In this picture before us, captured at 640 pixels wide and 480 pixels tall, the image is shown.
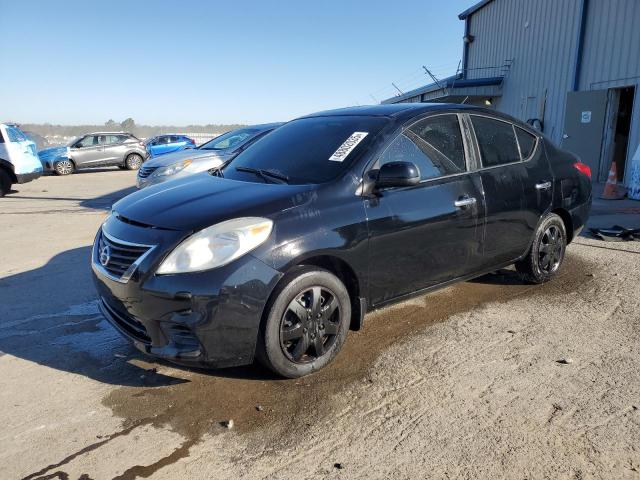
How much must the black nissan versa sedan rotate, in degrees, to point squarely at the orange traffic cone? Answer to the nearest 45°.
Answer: approximately 180°

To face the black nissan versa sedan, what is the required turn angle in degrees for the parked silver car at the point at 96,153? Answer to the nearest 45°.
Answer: approximately 90° to its left

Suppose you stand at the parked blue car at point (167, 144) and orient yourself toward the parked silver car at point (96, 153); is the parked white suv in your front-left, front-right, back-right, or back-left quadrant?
front-left

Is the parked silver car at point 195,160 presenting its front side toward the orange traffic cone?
no

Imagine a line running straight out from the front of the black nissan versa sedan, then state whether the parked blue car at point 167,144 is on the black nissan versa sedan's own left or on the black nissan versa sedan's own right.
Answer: on the black nissan versa sedan's own right

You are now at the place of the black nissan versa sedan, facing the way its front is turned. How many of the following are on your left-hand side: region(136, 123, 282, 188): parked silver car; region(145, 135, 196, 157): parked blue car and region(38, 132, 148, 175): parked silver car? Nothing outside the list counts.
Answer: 0

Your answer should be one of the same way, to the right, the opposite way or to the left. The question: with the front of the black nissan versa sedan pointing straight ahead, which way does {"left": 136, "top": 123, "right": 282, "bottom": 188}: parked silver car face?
the same way

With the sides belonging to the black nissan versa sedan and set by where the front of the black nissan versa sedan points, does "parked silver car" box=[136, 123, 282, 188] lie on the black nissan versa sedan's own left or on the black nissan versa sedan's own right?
on the black nissan versa sedan's own right

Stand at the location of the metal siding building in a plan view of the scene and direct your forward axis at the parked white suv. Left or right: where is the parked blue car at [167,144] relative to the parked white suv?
right

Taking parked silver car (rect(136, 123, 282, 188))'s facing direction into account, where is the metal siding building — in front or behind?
behind

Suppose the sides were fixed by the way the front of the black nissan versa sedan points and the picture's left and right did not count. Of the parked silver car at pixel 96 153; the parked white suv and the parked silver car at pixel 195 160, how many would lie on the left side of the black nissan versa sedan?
0

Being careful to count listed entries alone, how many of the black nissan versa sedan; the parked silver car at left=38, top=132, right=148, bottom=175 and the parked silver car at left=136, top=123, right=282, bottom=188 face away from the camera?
0

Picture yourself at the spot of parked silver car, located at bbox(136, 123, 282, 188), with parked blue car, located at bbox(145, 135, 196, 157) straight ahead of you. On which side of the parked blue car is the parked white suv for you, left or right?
left
